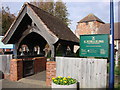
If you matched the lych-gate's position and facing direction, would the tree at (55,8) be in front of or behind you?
behind

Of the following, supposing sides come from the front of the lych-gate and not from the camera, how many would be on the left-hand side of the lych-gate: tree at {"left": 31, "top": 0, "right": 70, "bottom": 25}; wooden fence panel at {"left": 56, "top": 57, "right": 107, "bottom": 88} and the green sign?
2

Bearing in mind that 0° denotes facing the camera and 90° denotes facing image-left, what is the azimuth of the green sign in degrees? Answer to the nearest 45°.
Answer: approximately 0°

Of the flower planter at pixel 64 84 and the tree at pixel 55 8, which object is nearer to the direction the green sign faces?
the flower planter

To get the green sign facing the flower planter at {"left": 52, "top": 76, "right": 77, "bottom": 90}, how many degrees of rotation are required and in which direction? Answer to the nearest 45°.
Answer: approximately 45° to its right

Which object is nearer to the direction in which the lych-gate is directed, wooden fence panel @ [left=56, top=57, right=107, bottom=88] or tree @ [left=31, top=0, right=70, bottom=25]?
the wooden fence panel

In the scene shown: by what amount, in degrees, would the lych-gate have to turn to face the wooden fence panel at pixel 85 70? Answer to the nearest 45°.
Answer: approximately 90° to its left

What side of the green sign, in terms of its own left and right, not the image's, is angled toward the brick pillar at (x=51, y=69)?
right

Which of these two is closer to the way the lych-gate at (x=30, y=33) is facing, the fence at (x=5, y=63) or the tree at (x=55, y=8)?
the fence

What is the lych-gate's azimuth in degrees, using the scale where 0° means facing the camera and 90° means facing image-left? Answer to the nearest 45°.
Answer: approximately 45°
